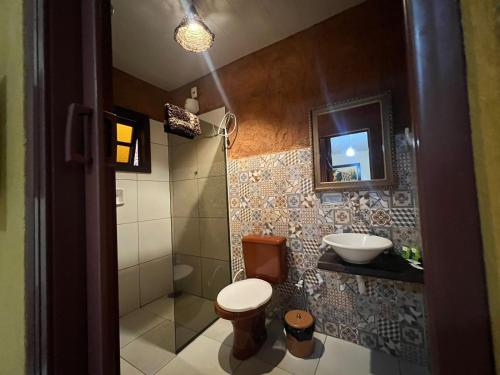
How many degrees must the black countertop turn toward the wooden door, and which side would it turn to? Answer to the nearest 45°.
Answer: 0° — it already faces it

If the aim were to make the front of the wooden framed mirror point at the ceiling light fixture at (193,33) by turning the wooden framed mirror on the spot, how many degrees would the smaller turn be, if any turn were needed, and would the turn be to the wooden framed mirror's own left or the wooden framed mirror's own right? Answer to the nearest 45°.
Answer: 0° — it already faces it

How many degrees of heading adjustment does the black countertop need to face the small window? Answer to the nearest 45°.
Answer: approximately 45° to its right

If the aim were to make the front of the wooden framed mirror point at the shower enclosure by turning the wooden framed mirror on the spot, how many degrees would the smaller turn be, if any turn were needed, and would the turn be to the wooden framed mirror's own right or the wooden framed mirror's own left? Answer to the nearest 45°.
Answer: approximately 45° to the wooden framed mirror's own right

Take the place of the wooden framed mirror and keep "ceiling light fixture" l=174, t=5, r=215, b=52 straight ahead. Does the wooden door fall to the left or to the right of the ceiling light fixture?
left

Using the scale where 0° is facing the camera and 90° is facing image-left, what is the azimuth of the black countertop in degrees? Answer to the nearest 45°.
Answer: approximately 45°

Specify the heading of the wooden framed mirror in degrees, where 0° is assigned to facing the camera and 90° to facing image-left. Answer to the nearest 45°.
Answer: approximately 45°
